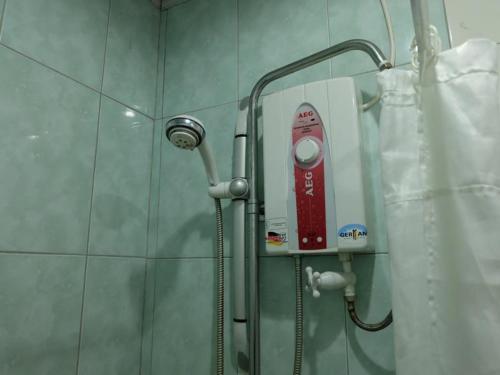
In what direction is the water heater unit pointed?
toward the camera
